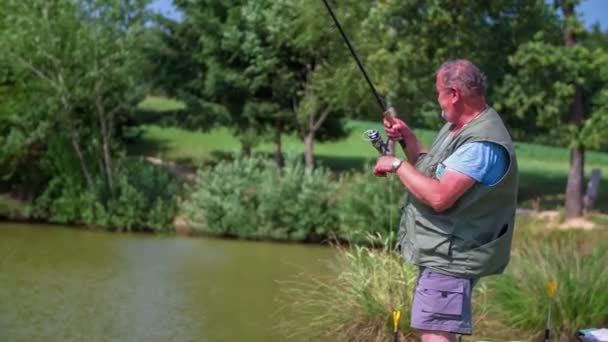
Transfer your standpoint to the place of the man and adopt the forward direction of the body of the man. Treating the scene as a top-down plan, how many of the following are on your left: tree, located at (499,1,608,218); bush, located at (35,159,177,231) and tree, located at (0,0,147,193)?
0

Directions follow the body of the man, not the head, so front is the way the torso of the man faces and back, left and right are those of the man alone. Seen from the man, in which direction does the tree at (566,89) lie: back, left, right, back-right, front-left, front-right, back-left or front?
right

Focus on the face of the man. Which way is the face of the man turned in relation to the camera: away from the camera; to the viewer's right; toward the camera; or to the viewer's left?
to the viewer's left

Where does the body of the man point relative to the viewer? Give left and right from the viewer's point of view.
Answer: facing to the left of the viewer

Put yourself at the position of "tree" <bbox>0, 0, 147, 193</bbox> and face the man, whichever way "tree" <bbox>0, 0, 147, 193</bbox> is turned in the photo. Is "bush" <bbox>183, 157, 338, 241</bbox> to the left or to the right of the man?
left

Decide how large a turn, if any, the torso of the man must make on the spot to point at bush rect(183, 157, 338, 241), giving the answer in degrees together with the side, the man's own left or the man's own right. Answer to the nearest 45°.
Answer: approximately 90° to the man's own right

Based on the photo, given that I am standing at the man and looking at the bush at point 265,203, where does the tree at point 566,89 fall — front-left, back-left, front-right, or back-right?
front-right

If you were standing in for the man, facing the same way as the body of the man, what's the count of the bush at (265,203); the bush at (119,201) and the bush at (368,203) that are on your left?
0

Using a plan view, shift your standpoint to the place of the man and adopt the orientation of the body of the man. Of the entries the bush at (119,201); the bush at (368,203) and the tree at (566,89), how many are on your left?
0

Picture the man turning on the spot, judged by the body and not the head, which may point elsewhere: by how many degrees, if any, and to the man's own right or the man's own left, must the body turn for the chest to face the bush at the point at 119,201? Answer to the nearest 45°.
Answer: approximately 45° to the man's own right

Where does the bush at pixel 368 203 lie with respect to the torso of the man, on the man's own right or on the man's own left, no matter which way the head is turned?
on the man's own right

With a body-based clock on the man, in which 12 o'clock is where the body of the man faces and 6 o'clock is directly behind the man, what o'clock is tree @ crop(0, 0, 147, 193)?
The tree is roughly at 2 o'clock from the man.

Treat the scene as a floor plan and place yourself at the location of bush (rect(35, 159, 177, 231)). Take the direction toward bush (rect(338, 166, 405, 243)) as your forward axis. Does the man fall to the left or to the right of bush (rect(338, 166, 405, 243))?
right
